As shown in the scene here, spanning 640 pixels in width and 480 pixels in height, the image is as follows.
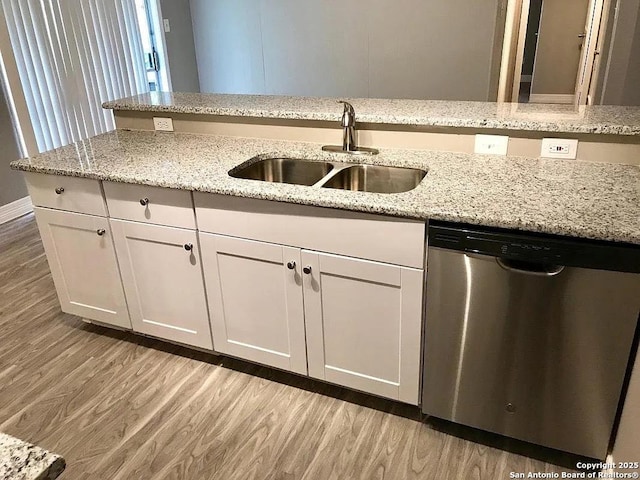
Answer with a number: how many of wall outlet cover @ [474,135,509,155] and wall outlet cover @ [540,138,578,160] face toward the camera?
2

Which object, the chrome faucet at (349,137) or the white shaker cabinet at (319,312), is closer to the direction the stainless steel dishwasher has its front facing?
the white shaker cabinet

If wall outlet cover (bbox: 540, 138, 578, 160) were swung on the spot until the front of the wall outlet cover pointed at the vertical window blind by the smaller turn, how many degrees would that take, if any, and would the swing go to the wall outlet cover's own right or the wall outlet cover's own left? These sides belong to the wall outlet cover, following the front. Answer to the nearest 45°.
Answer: approximately 90° to the wall outlet cover's own right

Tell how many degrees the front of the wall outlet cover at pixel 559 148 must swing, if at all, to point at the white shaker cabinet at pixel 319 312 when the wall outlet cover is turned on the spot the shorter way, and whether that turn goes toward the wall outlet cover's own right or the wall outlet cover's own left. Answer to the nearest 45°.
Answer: approximately 45° to the wall outlet cover's own right

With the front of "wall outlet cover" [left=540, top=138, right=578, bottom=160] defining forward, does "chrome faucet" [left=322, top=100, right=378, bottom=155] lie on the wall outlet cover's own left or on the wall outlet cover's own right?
on the wall outlet cover's own right

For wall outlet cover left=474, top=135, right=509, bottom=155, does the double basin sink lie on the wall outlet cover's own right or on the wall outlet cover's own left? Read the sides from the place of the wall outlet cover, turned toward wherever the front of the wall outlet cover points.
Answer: on the wall outlet cover's own right

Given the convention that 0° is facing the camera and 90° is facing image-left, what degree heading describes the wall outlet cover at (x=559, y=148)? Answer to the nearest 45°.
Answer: approximately 0°

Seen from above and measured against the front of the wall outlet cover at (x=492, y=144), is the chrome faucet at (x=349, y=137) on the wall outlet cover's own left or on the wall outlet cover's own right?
on the wall outlet cover's own right

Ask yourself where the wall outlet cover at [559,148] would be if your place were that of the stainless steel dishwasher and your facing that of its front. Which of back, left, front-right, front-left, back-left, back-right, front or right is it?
back
